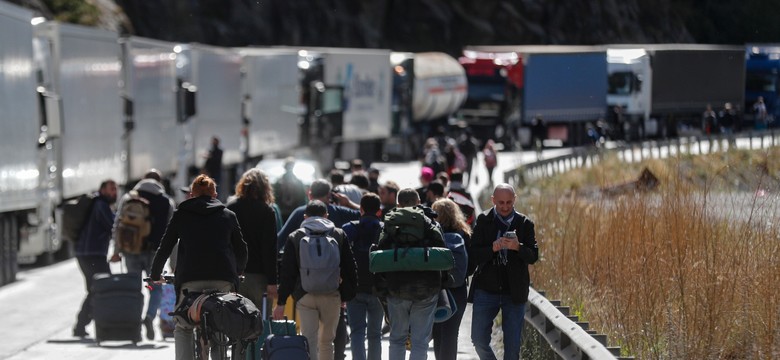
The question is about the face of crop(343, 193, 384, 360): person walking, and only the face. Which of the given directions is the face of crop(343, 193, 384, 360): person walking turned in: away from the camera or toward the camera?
away from the camera

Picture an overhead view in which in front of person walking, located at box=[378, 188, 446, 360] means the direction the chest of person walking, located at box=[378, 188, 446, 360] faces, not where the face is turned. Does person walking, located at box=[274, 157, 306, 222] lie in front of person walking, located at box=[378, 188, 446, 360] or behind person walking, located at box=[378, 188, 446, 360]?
in front

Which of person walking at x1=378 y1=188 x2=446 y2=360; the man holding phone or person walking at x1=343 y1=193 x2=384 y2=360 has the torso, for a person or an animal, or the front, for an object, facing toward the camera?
the man holding phone

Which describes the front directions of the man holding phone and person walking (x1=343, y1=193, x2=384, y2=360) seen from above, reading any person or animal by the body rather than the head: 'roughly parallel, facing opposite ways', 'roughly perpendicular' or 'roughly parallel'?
roughly parallel, facing opposite ways

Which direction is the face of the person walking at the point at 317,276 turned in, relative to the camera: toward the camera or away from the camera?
away from the camera

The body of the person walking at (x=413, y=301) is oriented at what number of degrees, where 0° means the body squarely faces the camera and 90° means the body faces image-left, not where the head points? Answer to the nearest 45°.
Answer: approximately 180°

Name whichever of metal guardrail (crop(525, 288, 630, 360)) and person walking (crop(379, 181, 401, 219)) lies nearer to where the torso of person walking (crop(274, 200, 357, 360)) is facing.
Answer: the person walking

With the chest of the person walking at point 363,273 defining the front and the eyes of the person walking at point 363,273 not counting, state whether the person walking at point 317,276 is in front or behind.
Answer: behind

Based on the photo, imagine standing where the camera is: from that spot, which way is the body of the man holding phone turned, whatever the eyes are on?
toward the camera

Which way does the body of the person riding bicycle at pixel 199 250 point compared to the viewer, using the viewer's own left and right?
facing away from the viewer

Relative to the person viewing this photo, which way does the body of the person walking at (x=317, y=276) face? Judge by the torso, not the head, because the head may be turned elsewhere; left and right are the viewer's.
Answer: facing away from the viewer

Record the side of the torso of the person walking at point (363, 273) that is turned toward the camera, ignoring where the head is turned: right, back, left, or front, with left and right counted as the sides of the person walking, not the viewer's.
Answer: back
